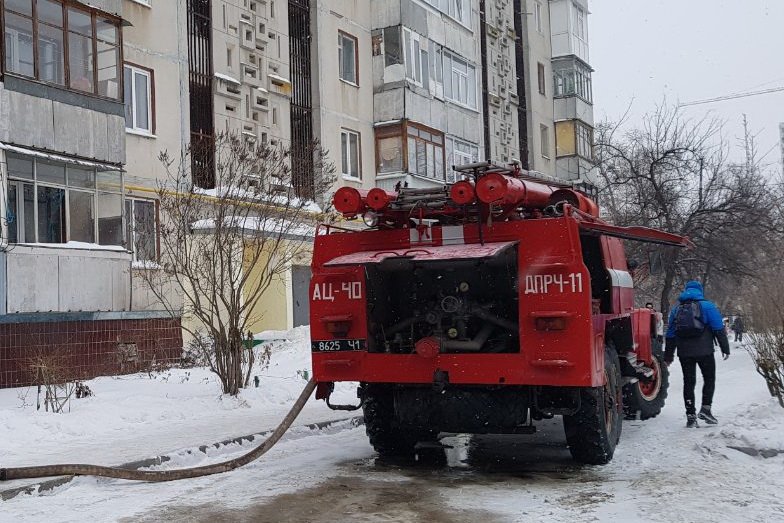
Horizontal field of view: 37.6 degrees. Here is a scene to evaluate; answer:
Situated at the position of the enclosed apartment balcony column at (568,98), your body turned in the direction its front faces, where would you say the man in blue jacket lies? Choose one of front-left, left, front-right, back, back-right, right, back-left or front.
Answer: front-right

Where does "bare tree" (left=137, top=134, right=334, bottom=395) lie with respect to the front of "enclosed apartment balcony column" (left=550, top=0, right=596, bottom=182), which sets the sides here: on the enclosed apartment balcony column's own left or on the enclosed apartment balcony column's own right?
on the enclosed apartment balcony column's own right

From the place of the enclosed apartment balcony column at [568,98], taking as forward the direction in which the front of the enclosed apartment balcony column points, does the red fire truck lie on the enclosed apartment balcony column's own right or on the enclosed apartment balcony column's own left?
on the enclosed apartment balcony column's own right

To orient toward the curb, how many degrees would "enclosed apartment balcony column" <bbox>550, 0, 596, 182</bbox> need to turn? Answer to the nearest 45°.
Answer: approximately 45° to its right

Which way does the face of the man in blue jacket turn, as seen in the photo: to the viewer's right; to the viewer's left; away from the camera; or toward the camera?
away from the camera

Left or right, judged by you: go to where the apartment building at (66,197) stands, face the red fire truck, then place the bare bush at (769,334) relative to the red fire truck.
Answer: left

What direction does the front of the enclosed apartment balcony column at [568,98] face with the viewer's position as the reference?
facing the viewer and to the right of the viewer

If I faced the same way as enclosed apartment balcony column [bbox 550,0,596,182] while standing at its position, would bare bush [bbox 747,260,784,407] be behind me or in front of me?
in front

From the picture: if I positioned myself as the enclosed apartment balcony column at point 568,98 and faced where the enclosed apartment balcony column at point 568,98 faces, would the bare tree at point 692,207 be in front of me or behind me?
in front
